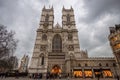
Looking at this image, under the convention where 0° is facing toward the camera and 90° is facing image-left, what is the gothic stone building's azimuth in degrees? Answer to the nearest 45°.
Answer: approximately 0°
